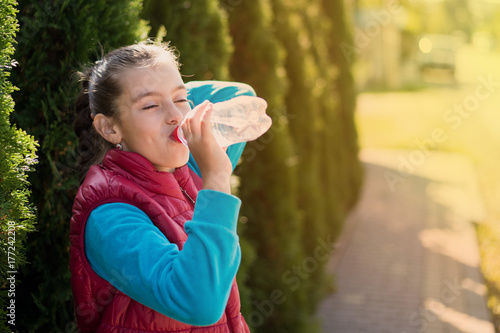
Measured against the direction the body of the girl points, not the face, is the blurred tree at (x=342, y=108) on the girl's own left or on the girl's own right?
on the girl's own left

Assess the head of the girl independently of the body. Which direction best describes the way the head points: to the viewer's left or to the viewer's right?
to the viewer's right

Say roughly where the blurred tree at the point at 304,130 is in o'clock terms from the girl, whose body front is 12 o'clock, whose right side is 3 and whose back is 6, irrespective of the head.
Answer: The blurred tree is roughly at 8 o'clock from the girl.

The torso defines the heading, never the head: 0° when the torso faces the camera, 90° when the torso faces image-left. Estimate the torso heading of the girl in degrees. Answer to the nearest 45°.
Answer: approximately 315°

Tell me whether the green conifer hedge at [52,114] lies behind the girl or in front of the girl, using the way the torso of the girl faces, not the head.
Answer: behind

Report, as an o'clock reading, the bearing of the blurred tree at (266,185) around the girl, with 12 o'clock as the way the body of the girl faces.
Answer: The blurred tree is roughly at 8 o'clock from the girl.
